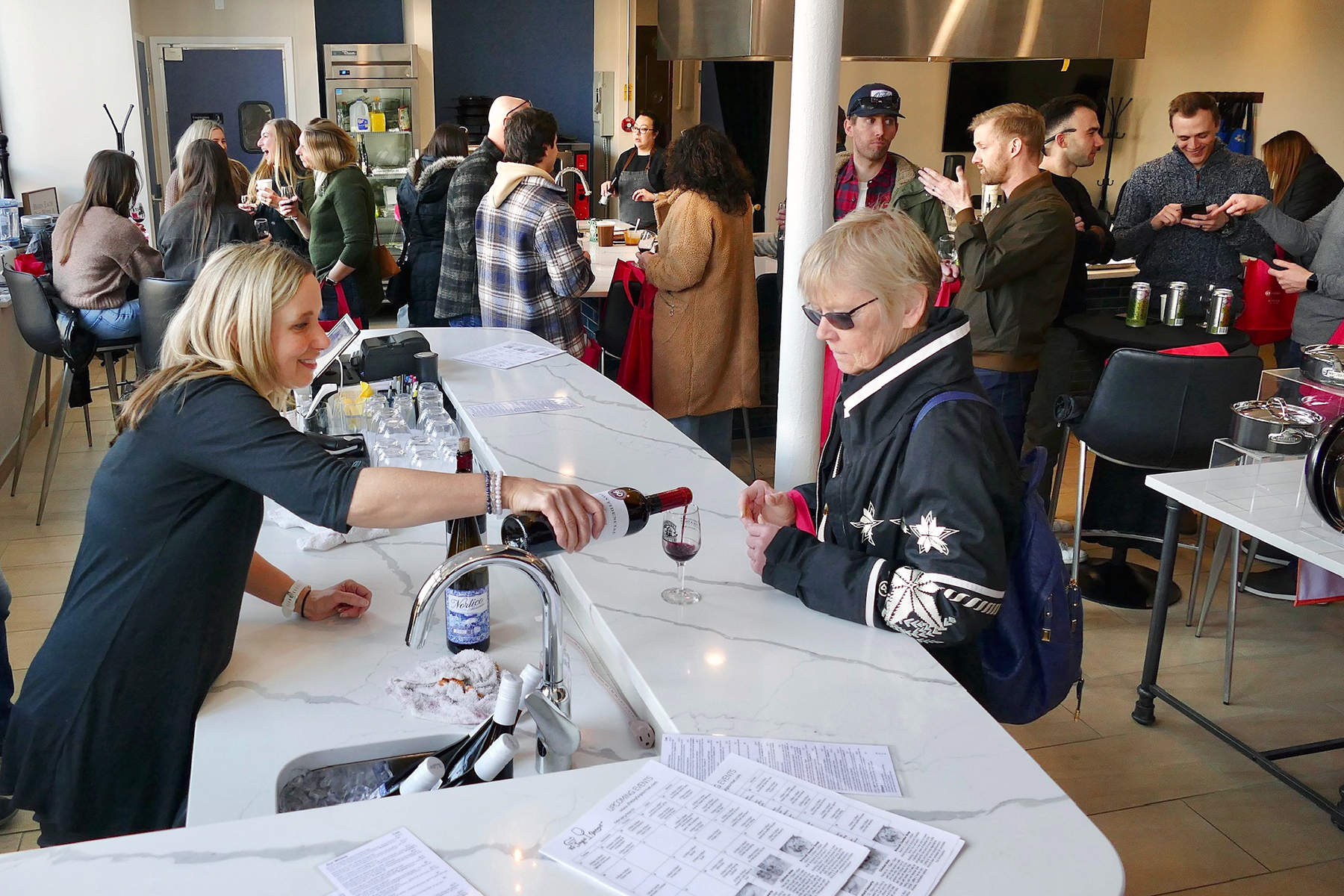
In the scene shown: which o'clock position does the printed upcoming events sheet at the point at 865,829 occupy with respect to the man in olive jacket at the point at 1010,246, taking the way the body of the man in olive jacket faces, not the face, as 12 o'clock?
The printed upcoming events sheet is roughly at 9 o'clock from the man in olive jacket.

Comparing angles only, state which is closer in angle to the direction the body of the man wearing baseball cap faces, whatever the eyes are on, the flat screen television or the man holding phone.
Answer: the man holding phone

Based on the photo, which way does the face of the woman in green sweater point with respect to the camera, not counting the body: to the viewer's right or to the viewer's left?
to the viewer's left

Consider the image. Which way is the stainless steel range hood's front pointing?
toward the camera

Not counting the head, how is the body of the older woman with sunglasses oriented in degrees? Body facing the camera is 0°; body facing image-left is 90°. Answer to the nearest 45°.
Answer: approximately 90°

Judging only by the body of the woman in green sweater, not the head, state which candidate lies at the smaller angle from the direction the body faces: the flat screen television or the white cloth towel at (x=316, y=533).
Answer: the white cloth towel

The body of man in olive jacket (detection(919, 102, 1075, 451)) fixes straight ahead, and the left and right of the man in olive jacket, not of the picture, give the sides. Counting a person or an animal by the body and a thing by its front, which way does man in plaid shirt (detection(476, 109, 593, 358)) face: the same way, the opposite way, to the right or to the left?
to the right

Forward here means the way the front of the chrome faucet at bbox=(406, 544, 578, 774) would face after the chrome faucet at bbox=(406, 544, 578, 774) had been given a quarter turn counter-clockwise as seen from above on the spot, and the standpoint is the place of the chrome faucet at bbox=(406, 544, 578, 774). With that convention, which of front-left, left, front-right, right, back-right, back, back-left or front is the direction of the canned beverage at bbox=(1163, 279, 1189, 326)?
back-left

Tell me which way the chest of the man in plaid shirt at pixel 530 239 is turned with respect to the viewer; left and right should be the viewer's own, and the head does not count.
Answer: facing away from the viewer and to the right of the viewer

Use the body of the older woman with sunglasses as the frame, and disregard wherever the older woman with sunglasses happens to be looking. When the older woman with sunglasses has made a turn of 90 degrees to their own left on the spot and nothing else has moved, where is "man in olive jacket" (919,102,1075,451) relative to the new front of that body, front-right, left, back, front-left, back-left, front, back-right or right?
back

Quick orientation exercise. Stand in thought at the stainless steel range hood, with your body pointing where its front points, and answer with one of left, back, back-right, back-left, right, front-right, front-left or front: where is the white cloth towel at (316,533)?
front-right

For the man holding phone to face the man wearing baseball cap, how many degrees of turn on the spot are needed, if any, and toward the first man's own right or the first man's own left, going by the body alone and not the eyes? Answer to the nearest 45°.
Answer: approximately 90° to the first man's own right

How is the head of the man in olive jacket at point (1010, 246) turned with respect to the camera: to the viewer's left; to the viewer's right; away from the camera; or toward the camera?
to the viewer's left

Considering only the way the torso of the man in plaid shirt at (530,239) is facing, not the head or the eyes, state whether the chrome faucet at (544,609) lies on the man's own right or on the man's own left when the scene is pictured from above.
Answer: on the man's own right

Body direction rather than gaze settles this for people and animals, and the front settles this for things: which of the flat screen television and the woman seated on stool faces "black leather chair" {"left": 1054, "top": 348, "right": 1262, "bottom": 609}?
the flat screen television

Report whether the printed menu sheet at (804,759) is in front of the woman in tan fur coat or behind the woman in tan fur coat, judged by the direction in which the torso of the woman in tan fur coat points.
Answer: behind

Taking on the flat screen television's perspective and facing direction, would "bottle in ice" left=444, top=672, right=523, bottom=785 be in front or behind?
in front
